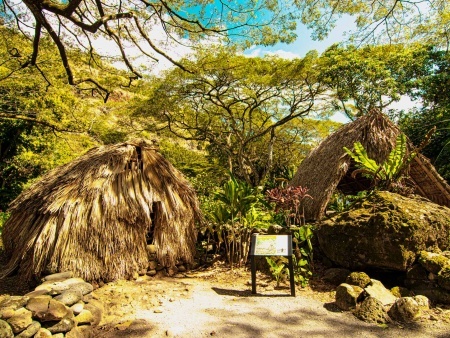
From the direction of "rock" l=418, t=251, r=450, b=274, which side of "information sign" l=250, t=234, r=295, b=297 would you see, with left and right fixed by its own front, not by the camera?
left

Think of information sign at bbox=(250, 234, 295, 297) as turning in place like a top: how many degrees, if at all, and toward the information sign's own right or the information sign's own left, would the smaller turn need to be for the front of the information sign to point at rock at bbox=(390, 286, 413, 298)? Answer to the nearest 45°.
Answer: approximately 90° to the information sign's own left

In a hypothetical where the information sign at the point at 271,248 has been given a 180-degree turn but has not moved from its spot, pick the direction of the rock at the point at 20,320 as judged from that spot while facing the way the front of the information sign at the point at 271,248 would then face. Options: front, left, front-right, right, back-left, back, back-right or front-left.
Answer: back-left

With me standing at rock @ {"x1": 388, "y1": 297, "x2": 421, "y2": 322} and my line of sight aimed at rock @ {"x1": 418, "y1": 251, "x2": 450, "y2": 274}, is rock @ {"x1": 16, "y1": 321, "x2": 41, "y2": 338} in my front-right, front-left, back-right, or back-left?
back-left

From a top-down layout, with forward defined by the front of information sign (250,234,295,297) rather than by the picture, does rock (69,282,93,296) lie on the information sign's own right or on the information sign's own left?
on the information sign's own right

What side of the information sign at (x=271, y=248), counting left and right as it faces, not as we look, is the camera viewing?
front

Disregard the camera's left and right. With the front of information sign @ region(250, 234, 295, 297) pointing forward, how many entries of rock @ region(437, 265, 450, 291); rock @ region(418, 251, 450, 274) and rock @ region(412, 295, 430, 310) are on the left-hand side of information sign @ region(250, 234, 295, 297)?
3

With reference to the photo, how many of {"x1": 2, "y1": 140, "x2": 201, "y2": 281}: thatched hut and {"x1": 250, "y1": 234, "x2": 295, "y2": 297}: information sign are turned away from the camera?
0

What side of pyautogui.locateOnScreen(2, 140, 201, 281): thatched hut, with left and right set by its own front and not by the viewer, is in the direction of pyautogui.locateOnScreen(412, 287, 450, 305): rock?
front

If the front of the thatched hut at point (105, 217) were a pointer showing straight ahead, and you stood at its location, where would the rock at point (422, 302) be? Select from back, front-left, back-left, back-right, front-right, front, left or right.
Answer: front

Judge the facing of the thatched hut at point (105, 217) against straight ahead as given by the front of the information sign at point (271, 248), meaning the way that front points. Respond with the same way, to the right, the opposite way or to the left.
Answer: to the left

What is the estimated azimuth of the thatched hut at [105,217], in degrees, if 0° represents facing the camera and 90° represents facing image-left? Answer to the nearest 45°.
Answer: approximately 315°

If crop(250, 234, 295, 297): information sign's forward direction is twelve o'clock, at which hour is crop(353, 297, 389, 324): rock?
The rock is roughly at 10 o'clock from the information sign.

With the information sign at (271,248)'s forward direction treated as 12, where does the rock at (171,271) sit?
The rock is roughly at 4 o'clock from the information sign.

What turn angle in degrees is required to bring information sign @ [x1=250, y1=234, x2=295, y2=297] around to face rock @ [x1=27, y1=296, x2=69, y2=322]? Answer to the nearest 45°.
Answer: approximately 45° to its right

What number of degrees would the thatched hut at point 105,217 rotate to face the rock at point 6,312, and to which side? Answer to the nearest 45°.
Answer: approximately 90° to its right

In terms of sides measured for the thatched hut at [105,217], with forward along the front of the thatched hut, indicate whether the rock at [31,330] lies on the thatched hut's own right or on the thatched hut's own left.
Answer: on the thatched hut's own right

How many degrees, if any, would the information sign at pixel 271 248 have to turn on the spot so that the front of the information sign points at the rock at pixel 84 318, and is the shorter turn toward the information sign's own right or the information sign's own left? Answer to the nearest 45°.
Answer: approximately 45° to the information sign's own right

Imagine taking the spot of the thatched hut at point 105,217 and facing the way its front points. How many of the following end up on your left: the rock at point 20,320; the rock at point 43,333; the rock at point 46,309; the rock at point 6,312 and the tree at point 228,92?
1

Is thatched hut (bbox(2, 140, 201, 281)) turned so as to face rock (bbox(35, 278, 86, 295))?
no
